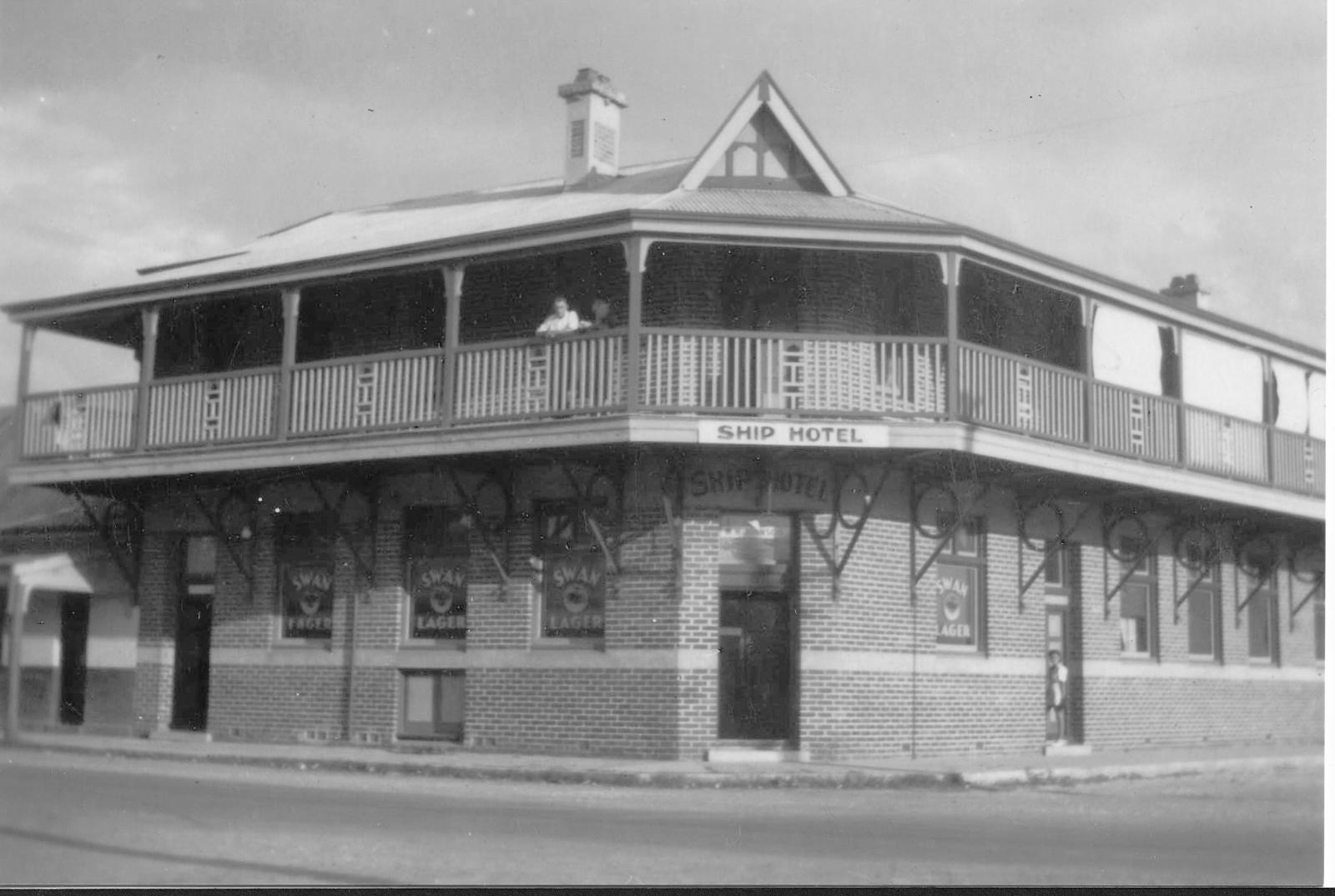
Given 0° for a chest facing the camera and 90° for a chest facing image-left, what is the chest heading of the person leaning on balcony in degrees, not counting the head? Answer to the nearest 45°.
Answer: approximately 0°

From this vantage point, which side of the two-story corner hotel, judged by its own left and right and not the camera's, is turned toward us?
front
